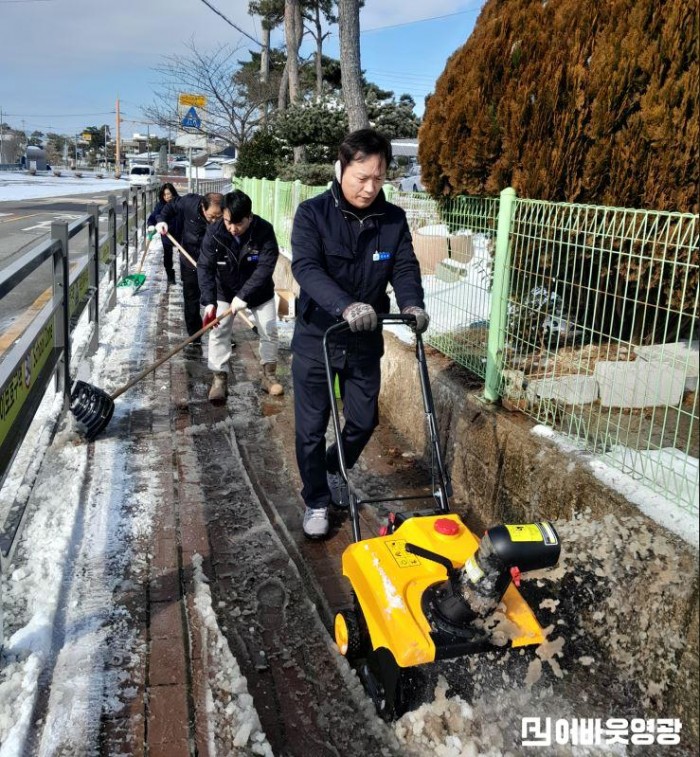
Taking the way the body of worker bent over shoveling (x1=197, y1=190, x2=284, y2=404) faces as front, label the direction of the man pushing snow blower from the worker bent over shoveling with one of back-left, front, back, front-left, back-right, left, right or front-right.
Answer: front

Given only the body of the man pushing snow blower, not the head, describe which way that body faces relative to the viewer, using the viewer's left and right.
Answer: facing the viewer and to the right of the viewer

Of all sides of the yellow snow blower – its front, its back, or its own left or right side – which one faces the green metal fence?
left

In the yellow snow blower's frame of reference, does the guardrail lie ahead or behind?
behind

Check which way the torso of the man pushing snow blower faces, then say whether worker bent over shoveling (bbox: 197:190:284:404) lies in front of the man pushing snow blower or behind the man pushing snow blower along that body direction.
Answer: behind

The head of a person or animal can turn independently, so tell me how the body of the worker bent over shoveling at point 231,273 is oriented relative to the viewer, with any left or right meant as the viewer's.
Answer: facing the viewer

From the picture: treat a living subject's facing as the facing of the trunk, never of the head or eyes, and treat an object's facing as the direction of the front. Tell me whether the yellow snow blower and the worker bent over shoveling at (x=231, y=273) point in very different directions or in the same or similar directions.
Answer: same or similar directions
